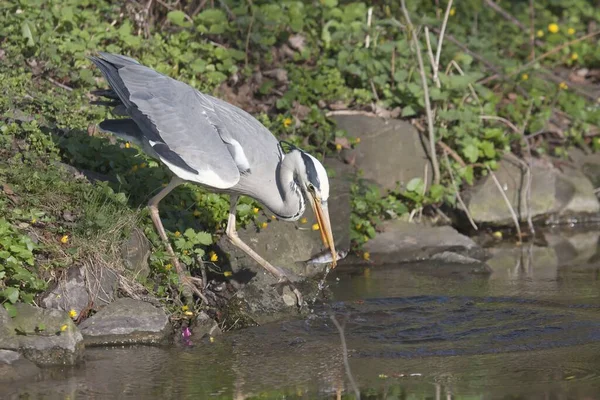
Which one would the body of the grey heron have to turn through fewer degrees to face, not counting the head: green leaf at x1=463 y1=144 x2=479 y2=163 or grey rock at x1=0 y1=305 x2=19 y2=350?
the green leaf

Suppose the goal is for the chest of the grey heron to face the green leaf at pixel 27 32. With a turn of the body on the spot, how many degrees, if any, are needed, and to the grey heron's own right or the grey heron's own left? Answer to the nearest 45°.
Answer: approximately 135° to the grey heron's own left

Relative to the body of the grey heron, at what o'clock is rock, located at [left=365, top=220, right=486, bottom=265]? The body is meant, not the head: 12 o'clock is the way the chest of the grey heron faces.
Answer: The rock is roughly at 11 o'clock from the grey heron.

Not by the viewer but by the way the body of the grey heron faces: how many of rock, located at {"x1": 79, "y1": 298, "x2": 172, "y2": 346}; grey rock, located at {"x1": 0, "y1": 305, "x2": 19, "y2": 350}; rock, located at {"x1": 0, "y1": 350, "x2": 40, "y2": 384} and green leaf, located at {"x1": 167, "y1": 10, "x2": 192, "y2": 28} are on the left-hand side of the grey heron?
1

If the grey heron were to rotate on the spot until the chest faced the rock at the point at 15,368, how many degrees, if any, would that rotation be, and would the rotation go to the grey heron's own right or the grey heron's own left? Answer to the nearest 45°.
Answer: approximately 135° to the grey heron's own right

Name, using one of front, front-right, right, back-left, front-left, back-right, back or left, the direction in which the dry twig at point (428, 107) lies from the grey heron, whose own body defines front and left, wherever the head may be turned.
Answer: front-left

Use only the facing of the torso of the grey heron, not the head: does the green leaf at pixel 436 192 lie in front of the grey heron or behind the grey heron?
in front

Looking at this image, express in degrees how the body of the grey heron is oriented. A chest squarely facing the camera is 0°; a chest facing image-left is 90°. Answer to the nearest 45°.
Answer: approximately 270°
